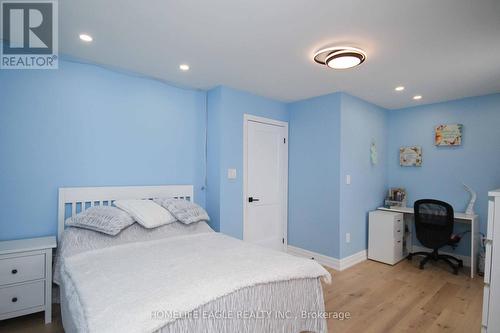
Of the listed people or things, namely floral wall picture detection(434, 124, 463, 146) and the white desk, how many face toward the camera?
2

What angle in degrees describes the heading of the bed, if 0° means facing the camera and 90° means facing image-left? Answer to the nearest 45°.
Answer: approximately 315°

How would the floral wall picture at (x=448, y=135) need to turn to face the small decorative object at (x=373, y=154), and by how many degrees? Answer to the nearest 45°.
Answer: approximately 45° to its right

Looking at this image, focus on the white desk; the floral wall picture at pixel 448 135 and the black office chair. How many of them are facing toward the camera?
2

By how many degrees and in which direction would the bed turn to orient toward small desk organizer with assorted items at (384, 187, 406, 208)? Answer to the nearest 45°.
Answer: approximately 90° to its left

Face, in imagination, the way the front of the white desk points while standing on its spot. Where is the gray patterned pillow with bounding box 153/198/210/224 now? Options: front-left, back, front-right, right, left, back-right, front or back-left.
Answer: front-right

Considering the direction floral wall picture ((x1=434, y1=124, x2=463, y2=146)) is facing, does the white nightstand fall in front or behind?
in front

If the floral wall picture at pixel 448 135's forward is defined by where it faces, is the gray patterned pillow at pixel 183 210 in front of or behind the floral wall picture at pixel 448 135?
in front
